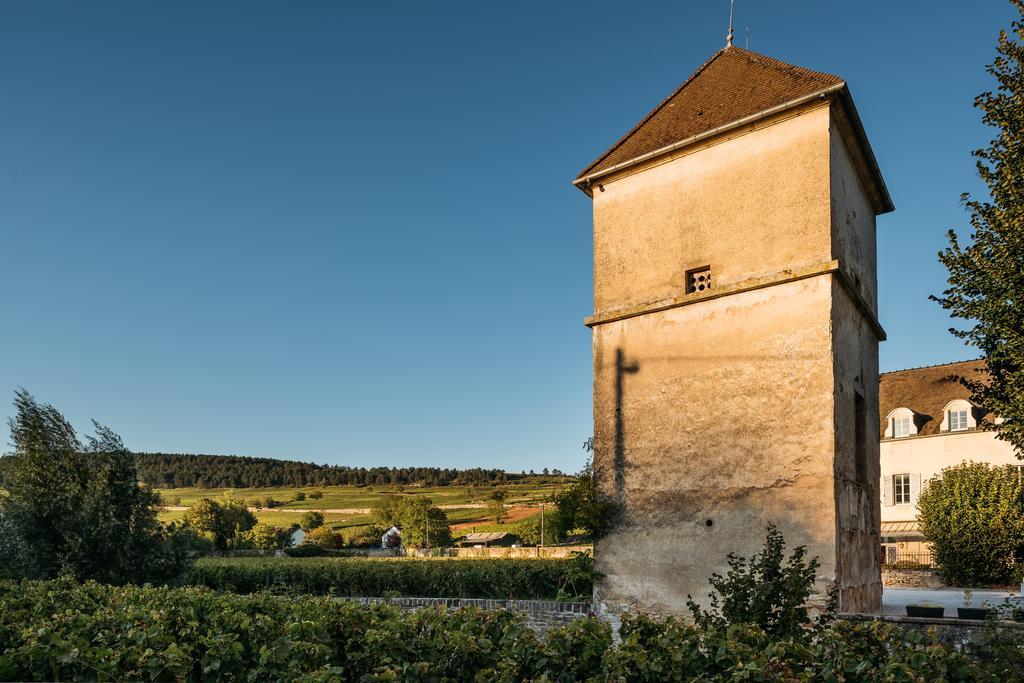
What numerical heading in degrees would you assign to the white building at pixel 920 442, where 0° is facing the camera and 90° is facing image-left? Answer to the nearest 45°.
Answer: approximately 45°

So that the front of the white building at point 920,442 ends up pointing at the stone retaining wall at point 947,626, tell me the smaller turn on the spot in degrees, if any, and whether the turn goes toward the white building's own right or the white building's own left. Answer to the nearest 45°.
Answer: approximately 45° to the white building's own left

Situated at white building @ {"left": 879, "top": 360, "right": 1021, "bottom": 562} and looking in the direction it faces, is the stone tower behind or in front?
in front

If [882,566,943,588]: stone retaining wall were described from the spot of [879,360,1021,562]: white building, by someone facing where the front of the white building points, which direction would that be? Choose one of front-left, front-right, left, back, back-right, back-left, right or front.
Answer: front-left

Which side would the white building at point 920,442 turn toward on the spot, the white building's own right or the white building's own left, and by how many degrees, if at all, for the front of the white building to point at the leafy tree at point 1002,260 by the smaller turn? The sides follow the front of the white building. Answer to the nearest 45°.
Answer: approximately 45° to the white building's own left

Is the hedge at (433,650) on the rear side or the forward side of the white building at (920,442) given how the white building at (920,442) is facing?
on the forward side

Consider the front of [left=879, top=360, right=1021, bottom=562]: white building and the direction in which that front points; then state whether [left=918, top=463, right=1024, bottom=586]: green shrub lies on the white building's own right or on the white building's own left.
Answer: on the white building's own left
